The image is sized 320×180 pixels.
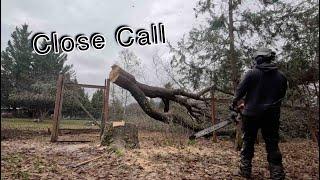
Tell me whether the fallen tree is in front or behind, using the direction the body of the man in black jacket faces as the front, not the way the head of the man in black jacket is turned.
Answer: in front

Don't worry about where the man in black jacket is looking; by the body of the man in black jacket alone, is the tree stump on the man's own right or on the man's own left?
on the man's own left

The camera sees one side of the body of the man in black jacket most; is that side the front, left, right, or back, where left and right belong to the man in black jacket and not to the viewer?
back

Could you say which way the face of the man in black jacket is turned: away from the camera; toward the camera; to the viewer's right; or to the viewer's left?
away from the camera

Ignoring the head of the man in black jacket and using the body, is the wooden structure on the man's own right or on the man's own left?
on the man's own left
